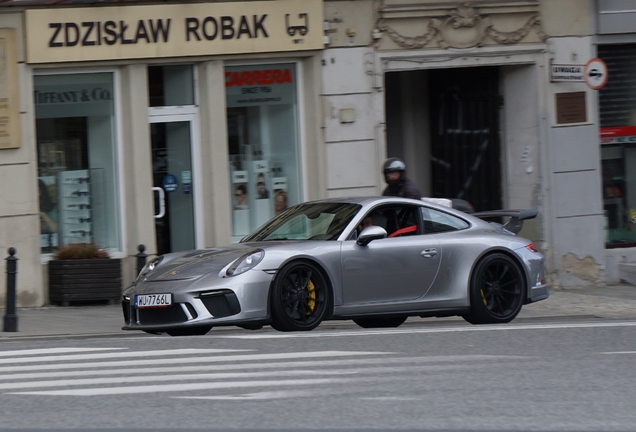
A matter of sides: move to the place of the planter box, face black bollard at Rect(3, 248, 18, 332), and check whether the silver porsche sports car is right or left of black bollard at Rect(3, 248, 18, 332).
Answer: left

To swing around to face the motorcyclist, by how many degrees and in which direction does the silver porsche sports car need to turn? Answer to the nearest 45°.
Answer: approximately 135° to its right

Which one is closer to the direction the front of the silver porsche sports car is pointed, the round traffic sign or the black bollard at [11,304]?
the black bollard

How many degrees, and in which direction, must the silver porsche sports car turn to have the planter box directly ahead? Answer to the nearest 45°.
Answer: approximately 90° to its right

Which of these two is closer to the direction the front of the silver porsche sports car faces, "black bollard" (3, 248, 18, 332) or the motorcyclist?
the black bollard

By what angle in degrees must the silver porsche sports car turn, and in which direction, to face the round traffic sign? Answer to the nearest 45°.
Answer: approximately 180°

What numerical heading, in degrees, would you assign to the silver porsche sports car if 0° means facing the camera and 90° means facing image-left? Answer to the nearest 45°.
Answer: approximately 45°
